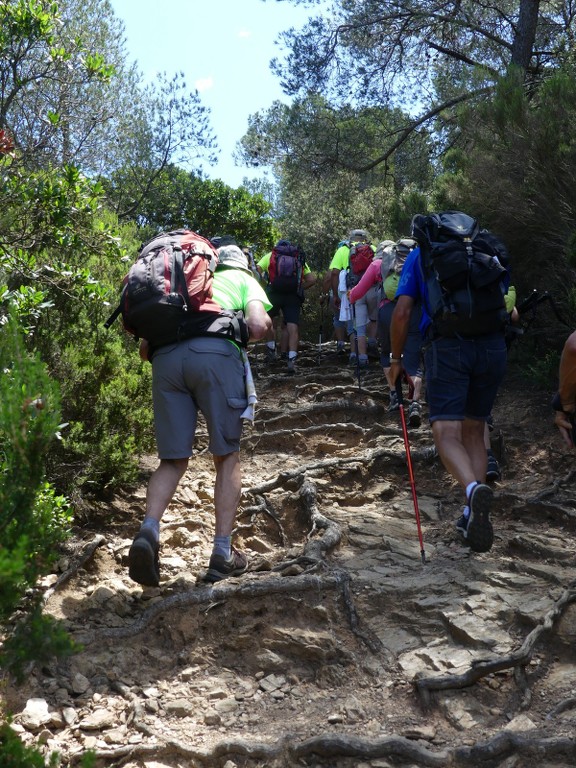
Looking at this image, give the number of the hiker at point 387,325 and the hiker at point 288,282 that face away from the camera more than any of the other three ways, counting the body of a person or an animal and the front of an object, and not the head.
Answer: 2

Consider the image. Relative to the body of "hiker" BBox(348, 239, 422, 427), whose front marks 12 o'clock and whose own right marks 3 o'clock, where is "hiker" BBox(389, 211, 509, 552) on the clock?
"hiker" BBox(389, 211, 509, 552) is roughly at 6 o'clock from "hiker" BBox(348, 239, 422, 427).

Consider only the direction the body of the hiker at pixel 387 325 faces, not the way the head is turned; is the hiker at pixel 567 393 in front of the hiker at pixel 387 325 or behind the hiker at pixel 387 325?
behind

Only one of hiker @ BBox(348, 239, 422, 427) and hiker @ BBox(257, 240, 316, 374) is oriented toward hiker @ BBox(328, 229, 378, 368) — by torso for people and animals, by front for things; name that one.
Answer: hiker @ BBox(348, 239, 422, 427)

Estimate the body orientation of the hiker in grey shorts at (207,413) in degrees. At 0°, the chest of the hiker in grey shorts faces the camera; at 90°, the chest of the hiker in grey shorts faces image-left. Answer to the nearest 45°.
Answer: approximately 225°

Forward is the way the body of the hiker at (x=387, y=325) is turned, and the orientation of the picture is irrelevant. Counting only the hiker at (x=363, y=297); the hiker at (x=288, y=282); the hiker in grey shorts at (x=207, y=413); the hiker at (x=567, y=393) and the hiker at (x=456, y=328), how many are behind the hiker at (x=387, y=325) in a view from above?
3

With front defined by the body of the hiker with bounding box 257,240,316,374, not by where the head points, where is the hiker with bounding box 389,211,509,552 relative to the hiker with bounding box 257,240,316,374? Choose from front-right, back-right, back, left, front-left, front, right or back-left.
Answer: back

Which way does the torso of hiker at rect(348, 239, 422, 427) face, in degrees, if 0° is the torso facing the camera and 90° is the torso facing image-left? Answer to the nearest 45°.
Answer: approximately 180°

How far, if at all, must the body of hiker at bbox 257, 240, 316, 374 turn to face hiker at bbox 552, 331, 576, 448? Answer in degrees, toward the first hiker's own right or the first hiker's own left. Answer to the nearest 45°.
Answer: approximately 180°

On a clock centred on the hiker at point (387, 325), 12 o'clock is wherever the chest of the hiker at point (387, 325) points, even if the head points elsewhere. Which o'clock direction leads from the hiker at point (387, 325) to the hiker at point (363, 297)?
the hiker at point (363, 297) is roughly at 12 o'clock from the hiker at point (387, 325).

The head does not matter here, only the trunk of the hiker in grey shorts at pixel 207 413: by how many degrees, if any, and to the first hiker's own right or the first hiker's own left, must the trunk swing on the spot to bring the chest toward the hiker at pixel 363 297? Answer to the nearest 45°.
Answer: approximately 45° to the first hiker's own left

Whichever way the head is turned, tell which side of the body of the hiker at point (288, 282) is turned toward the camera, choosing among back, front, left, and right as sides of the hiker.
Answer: back
